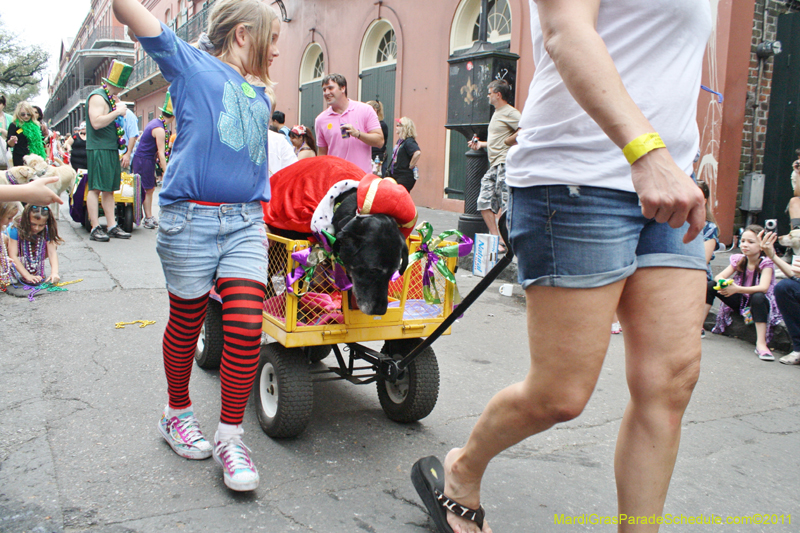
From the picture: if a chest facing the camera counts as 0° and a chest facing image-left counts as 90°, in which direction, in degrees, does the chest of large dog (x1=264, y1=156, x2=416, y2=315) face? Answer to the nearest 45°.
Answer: approximately 315°

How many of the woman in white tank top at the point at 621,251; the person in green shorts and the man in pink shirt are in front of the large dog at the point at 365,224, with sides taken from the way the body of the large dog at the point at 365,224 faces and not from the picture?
1

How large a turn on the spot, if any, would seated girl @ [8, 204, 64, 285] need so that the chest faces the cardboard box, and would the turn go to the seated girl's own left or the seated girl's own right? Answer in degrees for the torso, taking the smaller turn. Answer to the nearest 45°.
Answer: approximately 90° to the seated girl's own left

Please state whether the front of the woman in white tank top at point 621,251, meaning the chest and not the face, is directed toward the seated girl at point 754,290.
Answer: no

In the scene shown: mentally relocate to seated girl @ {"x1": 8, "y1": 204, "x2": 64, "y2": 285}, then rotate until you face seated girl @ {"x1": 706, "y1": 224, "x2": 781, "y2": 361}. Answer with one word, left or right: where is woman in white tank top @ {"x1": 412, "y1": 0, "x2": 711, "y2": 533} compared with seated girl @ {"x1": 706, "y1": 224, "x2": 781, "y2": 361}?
right

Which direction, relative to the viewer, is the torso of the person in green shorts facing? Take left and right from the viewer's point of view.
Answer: facing to the right of the viewer

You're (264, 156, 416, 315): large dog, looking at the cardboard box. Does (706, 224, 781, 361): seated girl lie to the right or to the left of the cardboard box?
right

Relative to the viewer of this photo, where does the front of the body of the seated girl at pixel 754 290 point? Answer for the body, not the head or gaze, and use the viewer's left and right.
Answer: facing the viewer and to the left of the viewer

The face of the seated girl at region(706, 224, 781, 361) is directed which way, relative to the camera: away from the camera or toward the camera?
toward the camera
